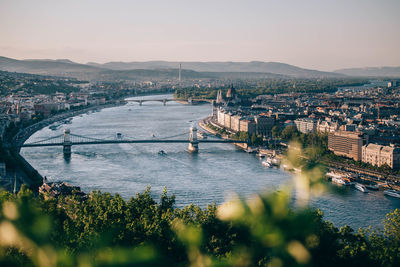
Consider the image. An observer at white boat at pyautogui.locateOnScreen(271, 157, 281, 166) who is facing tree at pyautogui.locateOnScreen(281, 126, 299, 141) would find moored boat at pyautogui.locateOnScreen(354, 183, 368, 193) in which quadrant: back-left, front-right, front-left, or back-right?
back-right

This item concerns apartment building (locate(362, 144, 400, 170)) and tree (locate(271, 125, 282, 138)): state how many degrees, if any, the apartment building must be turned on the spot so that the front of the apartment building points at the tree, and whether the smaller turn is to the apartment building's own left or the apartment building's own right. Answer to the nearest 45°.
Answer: approximately 90° to the apartment building's own right

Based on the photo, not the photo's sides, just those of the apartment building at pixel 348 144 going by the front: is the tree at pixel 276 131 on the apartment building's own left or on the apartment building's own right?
on the apartment building's own right

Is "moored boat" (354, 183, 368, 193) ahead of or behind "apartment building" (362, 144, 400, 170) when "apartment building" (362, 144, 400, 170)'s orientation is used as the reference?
ahead

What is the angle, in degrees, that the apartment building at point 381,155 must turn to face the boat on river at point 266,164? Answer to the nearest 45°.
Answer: approximately 45° to its right

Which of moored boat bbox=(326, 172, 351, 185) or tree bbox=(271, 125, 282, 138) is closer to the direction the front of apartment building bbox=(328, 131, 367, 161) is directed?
the moored boat

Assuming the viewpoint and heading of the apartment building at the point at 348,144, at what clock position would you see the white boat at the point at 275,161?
The white boat is roughly at 12 o'clock from the apartment building.

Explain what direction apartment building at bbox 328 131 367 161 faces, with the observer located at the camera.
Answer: facing the viewer and to the left of the viewer

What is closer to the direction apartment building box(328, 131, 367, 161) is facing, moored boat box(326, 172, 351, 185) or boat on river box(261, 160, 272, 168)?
the boat on river

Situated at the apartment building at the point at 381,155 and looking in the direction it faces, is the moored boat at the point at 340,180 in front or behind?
in front

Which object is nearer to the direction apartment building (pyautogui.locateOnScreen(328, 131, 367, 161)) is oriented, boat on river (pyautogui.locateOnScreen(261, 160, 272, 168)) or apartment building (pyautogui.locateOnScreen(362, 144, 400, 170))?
the boat on river

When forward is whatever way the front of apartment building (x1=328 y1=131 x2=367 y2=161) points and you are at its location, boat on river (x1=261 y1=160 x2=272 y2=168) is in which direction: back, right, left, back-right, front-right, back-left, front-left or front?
front
